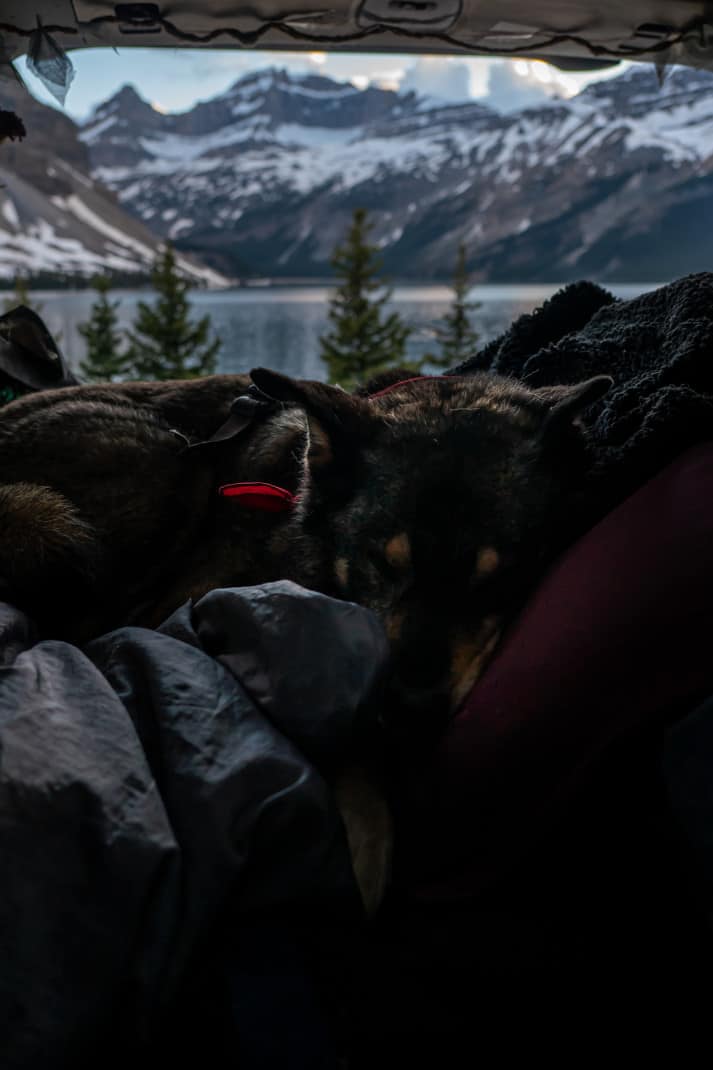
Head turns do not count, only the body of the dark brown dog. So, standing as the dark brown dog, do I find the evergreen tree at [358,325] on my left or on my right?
on my left

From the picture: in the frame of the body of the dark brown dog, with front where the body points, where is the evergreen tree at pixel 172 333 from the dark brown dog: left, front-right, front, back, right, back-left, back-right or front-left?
back-left

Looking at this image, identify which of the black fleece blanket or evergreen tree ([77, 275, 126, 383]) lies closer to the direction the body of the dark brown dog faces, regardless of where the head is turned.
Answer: the black fleece blanket

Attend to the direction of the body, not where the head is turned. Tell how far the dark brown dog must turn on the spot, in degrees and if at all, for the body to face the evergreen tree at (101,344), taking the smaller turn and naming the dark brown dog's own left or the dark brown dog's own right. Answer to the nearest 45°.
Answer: approximately 135° to the dark brown dog's own left

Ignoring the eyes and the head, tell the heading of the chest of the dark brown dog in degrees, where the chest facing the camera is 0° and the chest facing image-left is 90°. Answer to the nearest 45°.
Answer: approximately 315°

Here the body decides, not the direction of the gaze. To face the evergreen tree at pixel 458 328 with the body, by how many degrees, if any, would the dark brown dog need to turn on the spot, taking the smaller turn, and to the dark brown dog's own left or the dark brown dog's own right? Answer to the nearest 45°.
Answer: approximately 135° to the dark brown dog's own left
